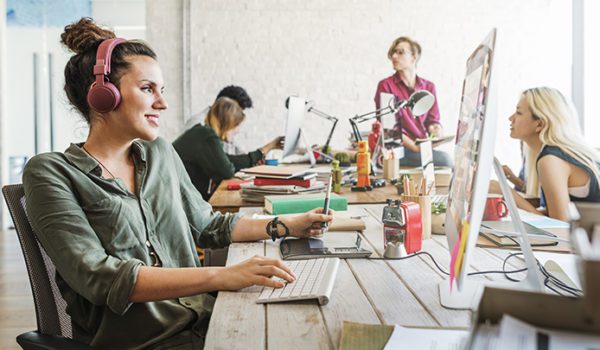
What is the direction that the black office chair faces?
to the viewer's right

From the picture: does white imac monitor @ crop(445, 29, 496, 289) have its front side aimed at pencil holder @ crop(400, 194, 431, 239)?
no

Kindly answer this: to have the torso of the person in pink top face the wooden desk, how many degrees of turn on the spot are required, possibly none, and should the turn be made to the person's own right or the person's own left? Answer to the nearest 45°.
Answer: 0° — they already face it

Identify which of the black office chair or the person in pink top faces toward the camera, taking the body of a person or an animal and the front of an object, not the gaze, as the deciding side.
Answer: the person in pink top

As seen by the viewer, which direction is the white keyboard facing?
to the viewer's left

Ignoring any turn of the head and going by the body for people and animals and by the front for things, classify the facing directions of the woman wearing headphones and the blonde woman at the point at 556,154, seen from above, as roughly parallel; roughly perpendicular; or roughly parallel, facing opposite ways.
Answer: roughly parallel, facing opposite ways

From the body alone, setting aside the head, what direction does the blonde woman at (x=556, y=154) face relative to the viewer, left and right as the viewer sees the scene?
facing to the left of the viewer

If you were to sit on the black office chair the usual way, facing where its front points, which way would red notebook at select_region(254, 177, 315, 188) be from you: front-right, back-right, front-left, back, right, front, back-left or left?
front-left

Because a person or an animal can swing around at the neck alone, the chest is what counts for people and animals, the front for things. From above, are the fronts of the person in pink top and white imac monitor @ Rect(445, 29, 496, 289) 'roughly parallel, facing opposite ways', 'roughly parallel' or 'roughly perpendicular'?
roughly perpendicular

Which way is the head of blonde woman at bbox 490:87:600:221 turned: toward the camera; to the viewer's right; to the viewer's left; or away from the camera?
to the viewer's left

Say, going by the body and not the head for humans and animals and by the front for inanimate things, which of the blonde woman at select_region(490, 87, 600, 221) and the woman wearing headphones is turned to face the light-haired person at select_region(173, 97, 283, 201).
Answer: the blonde woman

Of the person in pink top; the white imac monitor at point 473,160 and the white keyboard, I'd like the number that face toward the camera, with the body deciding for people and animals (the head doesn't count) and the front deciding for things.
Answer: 1

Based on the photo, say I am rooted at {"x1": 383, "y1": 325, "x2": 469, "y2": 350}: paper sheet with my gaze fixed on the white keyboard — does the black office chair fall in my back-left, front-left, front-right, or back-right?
front-left

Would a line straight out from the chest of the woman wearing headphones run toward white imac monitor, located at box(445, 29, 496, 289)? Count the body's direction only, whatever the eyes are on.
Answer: yes

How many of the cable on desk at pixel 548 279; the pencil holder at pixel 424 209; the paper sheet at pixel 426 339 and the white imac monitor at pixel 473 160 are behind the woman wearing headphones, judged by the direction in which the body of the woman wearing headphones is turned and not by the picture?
0
